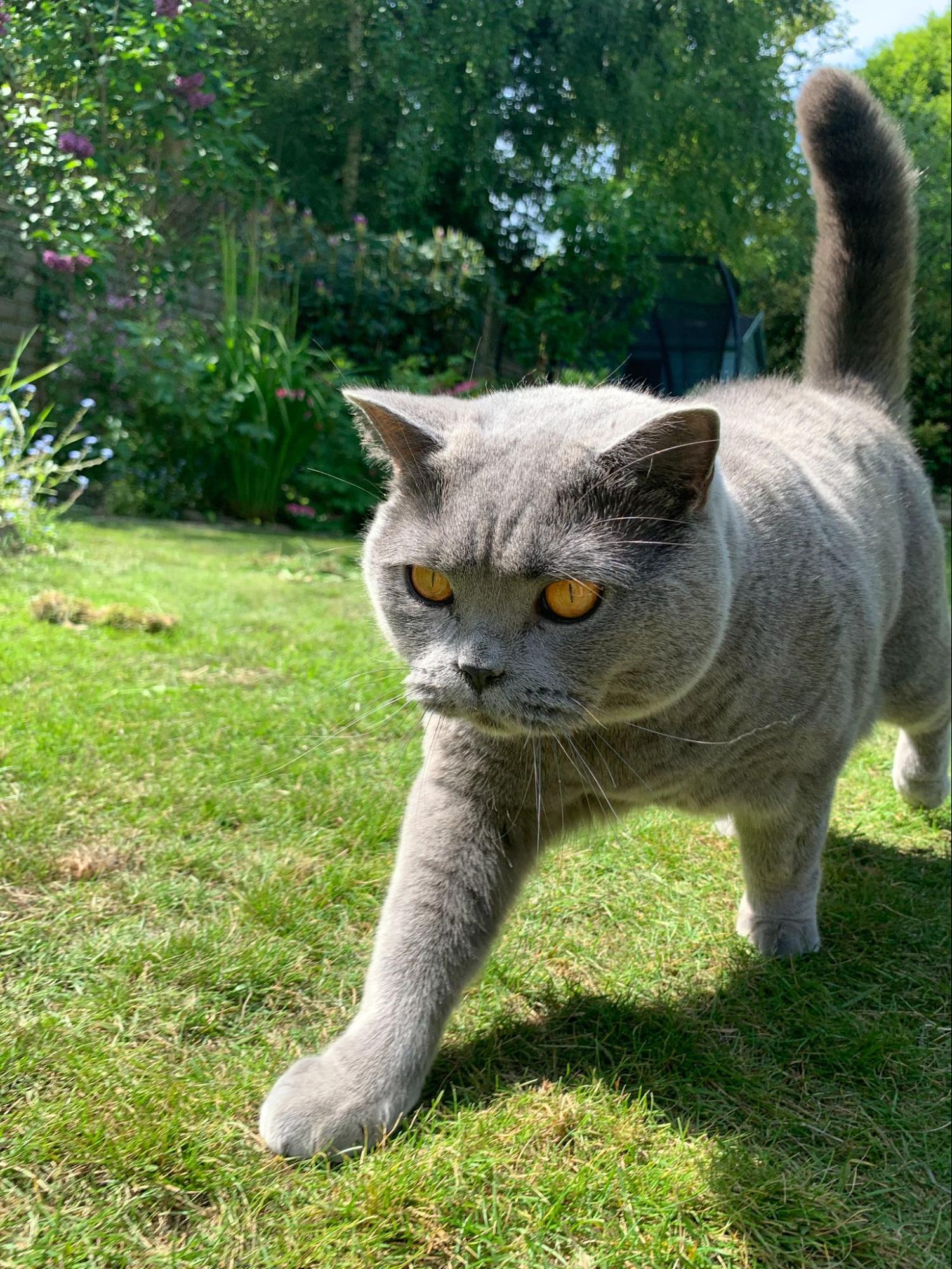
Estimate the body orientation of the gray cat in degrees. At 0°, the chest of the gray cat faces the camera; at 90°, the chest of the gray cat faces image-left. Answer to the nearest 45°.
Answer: approximately 45°

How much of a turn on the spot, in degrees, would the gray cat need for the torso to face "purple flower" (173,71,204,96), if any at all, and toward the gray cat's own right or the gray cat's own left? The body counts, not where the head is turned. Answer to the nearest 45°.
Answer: approximately 90° to the gray cat's own right

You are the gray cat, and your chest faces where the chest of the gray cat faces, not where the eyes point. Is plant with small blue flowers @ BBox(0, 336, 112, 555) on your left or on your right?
on your right

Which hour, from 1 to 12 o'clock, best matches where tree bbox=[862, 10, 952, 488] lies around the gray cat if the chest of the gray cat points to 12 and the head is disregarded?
The tree is roughly at 5 o'clock from the gray cat.

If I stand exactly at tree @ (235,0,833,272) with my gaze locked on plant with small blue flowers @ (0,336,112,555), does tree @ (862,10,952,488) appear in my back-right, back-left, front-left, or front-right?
back-left

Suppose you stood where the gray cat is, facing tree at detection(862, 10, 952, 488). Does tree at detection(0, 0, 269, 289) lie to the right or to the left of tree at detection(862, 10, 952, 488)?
left

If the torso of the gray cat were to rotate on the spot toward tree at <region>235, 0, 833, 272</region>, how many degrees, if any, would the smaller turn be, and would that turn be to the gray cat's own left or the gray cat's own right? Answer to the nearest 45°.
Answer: approximately 135° to the gray cat's own right

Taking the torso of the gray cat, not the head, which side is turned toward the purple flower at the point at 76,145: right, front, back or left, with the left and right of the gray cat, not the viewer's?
right

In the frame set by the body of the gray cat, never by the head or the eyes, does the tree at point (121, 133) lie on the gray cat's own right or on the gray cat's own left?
on the gray cat's own right

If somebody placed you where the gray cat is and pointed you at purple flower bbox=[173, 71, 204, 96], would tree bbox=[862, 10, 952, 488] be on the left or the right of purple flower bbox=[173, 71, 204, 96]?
right

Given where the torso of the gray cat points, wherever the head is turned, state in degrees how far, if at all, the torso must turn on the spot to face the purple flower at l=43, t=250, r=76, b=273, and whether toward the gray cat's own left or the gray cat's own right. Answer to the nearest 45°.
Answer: approximately 90° to the gray cat's own right

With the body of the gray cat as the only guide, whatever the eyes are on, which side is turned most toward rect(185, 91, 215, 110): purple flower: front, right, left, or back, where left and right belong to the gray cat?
right
